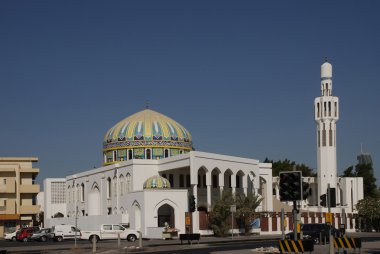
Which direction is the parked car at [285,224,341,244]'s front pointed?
to the viewer's left
